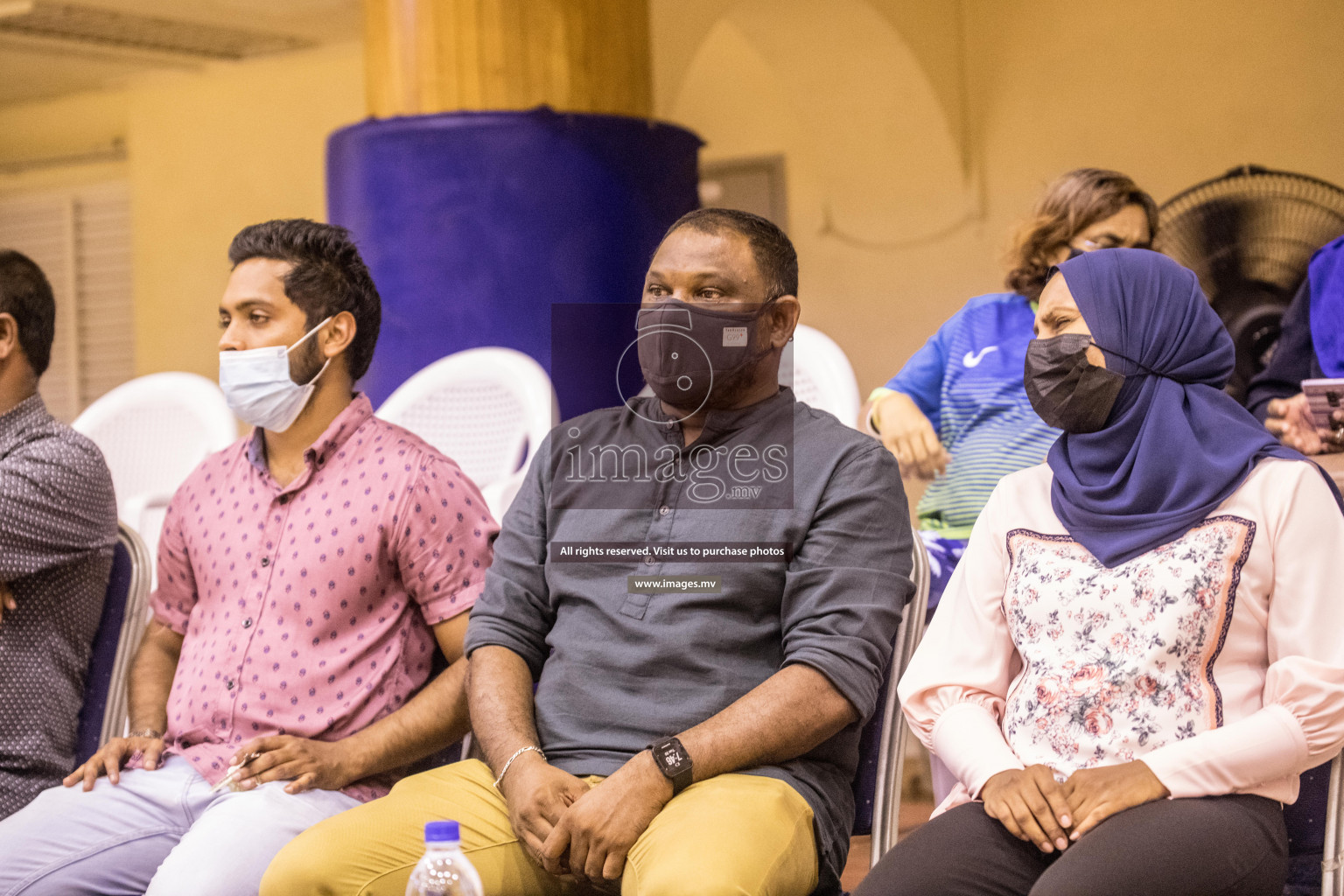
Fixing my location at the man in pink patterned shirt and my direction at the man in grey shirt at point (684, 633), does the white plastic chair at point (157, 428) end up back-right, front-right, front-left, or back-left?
back-left

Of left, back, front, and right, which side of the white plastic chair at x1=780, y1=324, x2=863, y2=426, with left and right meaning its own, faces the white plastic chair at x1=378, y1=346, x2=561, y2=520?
right

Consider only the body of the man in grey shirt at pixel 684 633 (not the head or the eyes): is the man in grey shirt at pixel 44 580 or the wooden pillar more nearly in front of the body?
the man in grey shirt

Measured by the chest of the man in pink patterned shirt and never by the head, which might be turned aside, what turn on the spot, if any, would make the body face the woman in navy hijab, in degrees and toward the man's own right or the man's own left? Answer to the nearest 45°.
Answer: approximately 90° to the man's own left

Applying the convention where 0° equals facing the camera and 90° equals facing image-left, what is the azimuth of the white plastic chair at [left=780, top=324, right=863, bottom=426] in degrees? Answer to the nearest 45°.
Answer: approximately 45°

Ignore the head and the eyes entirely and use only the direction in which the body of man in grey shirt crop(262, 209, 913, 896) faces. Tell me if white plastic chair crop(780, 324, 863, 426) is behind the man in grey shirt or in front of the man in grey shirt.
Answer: behind

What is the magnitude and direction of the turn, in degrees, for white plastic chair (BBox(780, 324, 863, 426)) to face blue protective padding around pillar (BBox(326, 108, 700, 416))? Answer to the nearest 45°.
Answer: approximately 90° to its right

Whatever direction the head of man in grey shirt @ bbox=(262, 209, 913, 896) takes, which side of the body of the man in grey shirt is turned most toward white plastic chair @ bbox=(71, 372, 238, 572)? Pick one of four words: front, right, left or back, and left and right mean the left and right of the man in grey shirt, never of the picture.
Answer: right
